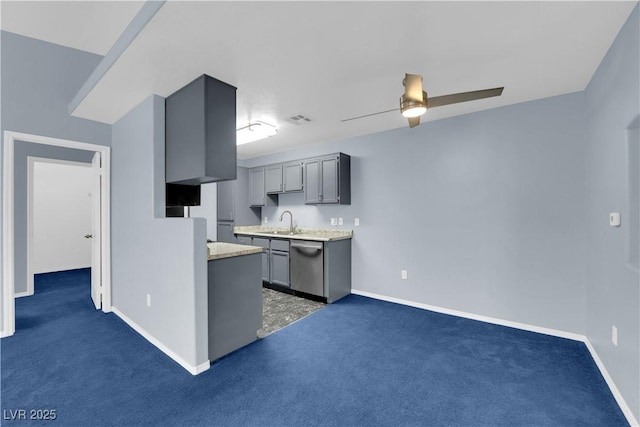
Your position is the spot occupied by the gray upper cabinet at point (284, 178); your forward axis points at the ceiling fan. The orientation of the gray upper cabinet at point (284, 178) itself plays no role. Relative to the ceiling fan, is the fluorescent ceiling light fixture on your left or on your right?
right

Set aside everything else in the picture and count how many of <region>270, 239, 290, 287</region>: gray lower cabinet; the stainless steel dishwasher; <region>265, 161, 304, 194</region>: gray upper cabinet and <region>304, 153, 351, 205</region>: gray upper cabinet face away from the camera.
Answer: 0

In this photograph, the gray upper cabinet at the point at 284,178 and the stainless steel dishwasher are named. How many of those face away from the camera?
0

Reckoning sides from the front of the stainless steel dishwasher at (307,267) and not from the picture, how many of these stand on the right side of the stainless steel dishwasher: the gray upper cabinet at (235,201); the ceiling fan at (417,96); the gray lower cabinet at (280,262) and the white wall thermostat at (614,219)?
2

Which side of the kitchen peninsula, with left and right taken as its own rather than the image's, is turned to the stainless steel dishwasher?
front

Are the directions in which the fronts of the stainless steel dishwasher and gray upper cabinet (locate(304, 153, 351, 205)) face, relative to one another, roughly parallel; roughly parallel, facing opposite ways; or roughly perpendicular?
roughly parallel

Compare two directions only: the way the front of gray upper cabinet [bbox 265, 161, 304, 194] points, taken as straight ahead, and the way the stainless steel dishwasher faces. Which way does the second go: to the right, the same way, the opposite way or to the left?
the same way

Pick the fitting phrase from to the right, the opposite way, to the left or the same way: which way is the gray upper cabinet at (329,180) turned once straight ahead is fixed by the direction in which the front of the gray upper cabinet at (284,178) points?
the same way

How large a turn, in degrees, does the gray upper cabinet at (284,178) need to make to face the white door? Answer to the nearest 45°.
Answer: approximately 45° to its right

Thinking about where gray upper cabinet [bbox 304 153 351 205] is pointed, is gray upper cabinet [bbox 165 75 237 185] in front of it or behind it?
in front

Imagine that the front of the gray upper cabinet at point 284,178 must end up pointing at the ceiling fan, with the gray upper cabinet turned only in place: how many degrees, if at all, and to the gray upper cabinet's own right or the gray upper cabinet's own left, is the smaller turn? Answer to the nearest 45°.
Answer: approximately 45° to the gray upper cabinet's own left

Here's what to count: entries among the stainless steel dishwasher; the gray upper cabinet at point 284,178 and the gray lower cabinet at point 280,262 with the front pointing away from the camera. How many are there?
0

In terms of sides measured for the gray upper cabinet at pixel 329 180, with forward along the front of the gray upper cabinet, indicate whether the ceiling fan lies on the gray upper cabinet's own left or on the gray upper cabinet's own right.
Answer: on the gray upper cabinet's own left

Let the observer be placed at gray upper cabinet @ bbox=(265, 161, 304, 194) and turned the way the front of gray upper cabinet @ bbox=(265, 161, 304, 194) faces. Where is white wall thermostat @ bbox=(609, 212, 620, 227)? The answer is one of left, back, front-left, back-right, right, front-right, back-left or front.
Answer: left
